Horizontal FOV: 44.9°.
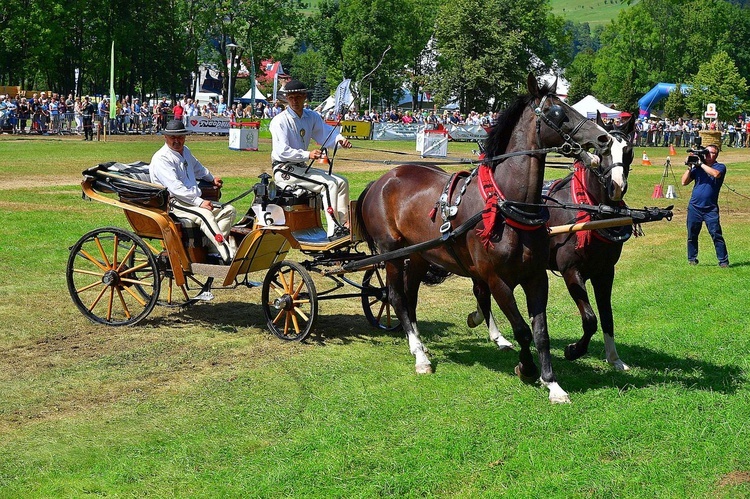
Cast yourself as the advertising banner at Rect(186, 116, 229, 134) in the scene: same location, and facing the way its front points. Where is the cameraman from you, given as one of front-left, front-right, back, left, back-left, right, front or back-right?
front

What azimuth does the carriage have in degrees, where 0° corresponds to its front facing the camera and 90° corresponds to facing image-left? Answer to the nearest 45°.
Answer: approximately 315°

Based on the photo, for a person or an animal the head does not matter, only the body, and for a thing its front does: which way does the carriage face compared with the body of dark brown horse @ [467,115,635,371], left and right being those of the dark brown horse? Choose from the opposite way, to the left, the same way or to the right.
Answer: the same way

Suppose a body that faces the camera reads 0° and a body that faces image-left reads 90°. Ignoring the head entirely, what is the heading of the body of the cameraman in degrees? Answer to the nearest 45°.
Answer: approximately 45°

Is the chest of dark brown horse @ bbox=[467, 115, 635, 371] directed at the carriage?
no

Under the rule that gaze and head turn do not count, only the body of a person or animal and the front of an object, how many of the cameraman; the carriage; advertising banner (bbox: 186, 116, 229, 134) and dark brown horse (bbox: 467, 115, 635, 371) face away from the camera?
0

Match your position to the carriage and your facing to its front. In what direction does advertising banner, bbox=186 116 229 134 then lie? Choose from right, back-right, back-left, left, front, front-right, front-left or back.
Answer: back-left

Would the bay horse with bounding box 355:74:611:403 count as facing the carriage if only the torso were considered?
no

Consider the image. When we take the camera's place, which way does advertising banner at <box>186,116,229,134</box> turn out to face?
facing the viewer

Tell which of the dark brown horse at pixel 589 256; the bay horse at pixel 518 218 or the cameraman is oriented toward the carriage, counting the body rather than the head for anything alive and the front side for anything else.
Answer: the cameraman

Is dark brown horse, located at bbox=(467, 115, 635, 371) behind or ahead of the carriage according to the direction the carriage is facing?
ahead

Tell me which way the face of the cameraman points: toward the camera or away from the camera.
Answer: toward the camera

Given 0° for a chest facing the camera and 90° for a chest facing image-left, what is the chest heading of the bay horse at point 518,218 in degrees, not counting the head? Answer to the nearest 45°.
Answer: approximately 315°

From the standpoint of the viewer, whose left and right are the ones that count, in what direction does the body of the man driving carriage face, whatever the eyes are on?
facing the viewer and to the right of the viewer

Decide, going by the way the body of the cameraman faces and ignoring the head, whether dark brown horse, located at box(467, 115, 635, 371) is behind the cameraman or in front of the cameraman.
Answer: in front

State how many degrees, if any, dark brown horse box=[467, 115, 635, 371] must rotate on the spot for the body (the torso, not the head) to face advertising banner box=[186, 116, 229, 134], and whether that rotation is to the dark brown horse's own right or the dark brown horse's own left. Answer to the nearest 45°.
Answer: approximately 180°

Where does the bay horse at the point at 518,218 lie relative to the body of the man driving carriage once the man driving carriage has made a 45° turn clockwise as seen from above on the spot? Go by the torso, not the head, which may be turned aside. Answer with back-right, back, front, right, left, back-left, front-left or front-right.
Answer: front-left

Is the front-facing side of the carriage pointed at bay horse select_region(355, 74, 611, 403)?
yes

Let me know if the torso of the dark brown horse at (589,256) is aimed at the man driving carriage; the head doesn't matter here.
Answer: no
